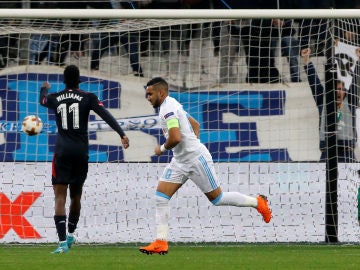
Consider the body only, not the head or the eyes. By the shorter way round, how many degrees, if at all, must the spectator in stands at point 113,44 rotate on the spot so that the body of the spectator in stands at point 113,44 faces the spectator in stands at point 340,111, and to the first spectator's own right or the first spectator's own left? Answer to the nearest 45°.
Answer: approximately 90° to the first spectator's own left

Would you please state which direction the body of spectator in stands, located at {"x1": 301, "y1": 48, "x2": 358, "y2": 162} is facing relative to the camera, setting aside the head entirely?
toward the camera

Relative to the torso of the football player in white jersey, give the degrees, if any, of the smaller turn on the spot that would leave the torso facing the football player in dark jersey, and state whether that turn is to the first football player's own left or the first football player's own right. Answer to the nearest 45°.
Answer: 0° — they already face them

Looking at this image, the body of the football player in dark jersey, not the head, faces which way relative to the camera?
away from the camera

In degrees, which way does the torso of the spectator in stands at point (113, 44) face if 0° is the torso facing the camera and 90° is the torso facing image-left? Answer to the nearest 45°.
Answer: approximately 0°

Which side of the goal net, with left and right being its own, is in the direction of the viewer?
front

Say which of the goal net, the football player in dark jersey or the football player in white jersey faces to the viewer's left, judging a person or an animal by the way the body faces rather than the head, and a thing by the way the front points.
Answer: the football player in white jersey

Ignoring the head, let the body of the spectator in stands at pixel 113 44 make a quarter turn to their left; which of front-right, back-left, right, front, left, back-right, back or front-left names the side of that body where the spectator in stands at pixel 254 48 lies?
front

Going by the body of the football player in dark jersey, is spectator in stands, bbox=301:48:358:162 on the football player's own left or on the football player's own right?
on the football player's own right

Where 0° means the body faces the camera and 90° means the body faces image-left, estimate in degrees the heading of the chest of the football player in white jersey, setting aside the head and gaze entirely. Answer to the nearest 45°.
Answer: approximately 90°

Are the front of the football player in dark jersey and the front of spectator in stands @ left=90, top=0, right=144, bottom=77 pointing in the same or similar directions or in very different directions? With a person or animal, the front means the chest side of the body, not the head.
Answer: very different directions

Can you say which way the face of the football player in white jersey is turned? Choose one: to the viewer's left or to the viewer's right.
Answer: to the viewer's left

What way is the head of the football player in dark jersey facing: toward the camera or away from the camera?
away from the camera
